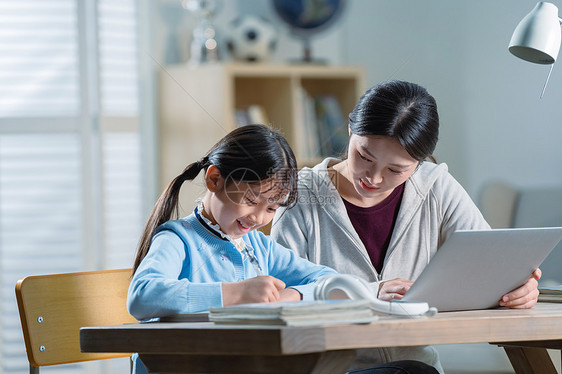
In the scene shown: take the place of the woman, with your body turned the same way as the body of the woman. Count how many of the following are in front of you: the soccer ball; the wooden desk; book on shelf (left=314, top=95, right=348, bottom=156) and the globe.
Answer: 1

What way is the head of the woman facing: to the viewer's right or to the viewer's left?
to the viewer's left

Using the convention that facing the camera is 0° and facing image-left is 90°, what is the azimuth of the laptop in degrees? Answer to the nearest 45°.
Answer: approximately 135°

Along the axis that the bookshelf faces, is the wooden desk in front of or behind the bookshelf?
in front

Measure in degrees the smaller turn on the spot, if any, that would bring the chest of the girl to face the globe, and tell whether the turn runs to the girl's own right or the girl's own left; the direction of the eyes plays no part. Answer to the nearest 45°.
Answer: approximately 135° to the girl's own left

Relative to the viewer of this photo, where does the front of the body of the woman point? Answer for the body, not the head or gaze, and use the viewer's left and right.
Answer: facing the viewer

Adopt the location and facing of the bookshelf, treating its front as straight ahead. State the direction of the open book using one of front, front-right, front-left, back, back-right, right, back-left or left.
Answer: front-right

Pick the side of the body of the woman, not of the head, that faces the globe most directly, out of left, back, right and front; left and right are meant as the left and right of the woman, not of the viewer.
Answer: back

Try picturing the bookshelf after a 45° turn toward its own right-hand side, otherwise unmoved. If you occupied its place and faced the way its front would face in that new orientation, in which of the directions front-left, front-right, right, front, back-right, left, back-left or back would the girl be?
front

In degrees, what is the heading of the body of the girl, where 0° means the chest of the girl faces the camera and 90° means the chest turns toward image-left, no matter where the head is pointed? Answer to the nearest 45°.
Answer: approximately 315°

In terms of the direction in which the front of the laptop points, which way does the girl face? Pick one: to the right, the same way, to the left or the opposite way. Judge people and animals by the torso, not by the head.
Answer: the opposite way

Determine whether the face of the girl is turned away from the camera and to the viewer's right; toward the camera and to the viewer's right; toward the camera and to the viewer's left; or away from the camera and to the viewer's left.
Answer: toward the camera and to the viewer's right

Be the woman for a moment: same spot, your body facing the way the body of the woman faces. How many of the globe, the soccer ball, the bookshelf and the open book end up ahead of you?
1

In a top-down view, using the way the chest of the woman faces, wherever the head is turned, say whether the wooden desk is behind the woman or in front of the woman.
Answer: in front

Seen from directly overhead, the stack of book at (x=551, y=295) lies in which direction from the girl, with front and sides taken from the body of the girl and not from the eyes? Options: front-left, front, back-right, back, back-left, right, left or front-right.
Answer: front-left

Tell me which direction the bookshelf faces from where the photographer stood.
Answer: facing the viewer and to the right of the viewer
